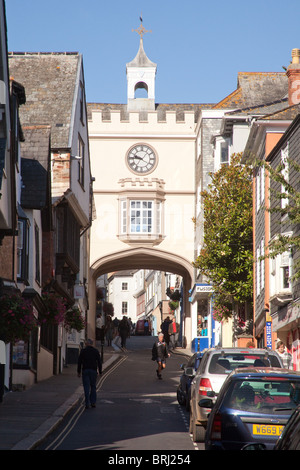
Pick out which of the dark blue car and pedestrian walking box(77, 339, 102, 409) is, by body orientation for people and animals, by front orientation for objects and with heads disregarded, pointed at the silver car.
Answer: the dark blue car

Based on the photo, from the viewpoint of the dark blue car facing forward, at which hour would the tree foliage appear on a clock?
The tree foliage is roughly at 12 o'clock from the dark blue car.

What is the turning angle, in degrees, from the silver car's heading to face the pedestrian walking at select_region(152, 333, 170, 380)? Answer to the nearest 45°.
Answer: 0° — it already faces them

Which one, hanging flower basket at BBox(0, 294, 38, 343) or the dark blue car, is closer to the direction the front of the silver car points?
the hanging flower basket

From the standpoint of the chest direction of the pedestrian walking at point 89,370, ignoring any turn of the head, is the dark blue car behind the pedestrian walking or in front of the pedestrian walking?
behind

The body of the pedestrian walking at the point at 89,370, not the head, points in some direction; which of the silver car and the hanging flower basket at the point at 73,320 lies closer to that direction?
the hanging flower basket

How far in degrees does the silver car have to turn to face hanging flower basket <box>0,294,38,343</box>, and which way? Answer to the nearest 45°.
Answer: approximately 45° to its left

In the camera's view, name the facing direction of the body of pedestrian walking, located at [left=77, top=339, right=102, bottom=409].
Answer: away from the camera

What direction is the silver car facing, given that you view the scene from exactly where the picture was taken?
facing away from the viewer

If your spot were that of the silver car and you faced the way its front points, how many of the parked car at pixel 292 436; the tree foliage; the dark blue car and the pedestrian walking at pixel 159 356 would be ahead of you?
2

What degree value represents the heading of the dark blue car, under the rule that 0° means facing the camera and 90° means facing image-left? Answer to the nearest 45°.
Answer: approximately 180°

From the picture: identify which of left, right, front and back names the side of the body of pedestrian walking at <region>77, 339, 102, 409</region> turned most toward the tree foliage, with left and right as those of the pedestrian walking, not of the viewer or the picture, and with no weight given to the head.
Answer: front

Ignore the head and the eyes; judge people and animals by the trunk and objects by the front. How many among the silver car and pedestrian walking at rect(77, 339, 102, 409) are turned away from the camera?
2

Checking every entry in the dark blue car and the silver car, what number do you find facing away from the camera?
2

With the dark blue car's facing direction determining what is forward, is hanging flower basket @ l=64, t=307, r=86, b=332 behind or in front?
in front
